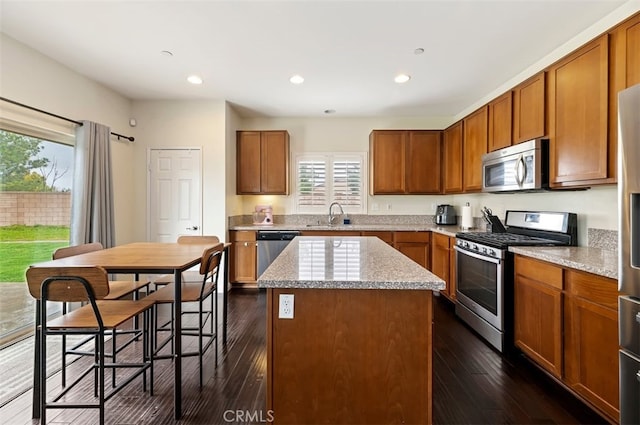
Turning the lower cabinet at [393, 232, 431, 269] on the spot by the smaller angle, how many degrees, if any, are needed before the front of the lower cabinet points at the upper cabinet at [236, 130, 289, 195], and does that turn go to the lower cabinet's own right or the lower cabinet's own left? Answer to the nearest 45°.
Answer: approximately 90° to the lower cabinet's own right

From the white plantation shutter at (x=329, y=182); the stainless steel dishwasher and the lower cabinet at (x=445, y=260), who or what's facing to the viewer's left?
the lower cabinet

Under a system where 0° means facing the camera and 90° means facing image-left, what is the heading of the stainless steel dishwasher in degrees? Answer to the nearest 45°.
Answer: approximately 0°

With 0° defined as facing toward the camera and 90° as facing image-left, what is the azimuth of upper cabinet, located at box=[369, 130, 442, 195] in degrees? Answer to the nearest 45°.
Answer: approximately 0°

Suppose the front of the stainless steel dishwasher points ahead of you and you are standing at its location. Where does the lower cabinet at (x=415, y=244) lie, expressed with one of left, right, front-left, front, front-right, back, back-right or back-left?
left

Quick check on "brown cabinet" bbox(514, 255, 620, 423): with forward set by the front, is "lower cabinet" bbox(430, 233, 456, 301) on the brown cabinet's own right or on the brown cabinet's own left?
on the brown cabinet's own right

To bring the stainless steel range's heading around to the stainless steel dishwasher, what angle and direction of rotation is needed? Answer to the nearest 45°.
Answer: approximately 45° to its right

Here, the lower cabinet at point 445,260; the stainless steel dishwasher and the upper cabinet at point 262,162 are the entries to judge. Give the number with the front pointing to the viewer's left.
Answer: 1

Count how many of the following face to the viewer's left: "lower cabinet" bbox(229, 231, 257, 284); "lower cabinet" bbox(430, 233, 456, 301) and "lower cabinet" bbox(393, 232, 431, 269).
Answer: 1

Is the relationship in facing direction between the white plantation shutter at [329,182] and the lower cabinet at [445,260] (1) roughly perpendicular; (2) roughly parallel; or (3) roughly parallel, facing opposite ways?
roughly perpendicular

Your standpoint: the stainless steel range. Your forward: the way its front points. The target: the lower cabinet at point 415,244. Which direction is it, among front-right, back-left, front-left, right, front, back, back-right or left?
right

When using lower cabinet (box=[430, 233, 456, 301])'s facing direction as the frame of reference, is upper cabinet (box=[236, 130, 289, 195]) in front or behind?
in front

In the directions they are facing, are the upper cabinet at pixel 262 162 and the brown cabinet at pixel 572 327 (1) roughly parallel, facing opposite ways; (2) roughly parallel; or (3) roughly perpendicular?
roughly perpendicular
